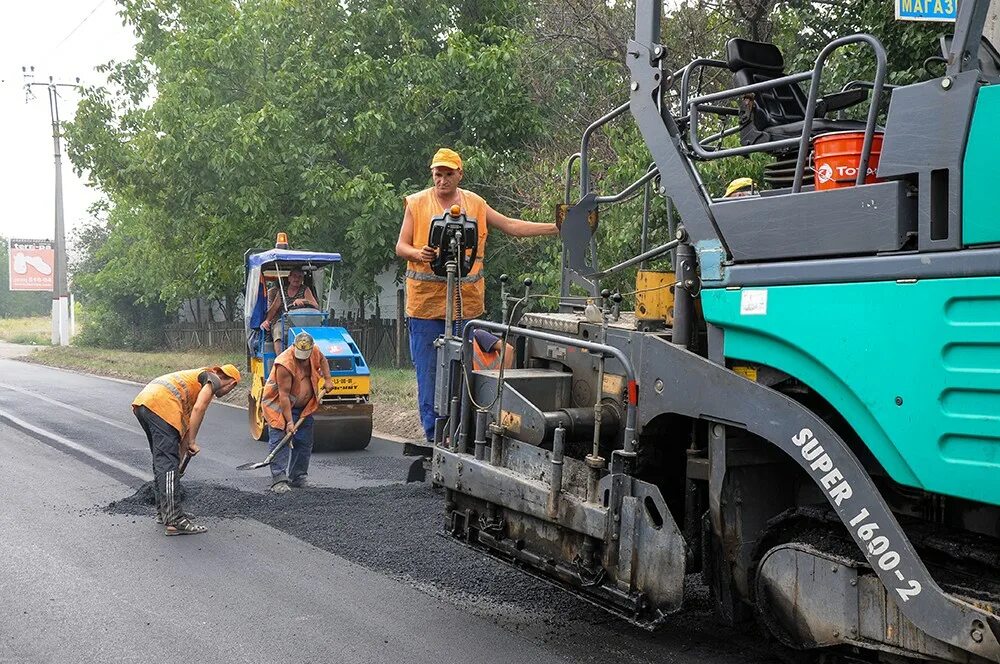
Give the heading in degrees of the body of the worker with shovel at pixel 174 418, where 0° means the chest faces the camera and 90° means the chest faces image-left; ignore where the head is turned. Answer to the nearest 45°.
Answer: approximately 270°

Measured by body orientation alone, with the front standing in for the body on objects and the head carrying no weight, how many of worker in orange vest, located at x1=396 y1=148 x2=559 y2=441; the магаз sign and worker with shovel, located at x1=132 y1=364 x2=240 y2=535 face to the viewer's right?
1

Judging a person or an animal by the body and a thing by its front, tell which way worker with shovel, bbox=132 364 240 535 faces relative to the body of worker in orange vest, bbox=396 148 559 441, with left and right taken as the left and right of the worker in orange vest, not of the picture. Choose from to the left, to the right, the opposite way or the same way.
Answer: to the left

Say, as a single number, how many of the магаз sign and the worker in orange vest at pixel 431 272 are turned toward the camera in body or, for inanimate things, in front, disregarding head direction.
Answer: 2

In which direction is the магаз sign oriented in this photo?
toward the camera

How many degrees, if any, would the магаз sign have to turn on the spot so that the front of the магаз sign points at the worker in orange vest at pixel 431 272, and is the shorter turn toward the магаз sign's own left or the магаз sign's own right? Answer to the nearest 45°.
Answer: approximately 90° to the магаз sign's own right

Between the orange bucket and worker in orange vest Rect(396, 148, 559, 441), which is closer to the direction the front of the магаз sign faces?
the orange bucket

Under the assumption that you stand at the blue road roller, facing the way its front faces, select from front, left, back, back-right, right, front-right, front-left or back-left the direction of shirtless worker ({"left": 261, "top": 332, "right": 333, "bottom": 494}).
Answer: front-right

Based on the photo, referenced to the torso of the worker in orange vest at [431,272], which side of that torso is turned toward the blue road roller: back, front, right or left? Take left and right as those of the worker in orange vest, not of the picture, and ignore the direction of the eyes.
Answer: back

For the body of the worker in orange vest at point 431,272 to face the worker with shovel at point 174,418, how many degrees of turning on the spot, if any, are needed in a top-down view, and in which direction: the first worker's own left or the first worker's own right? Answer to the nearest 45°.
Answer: approximately 90° to the first worker's own right
